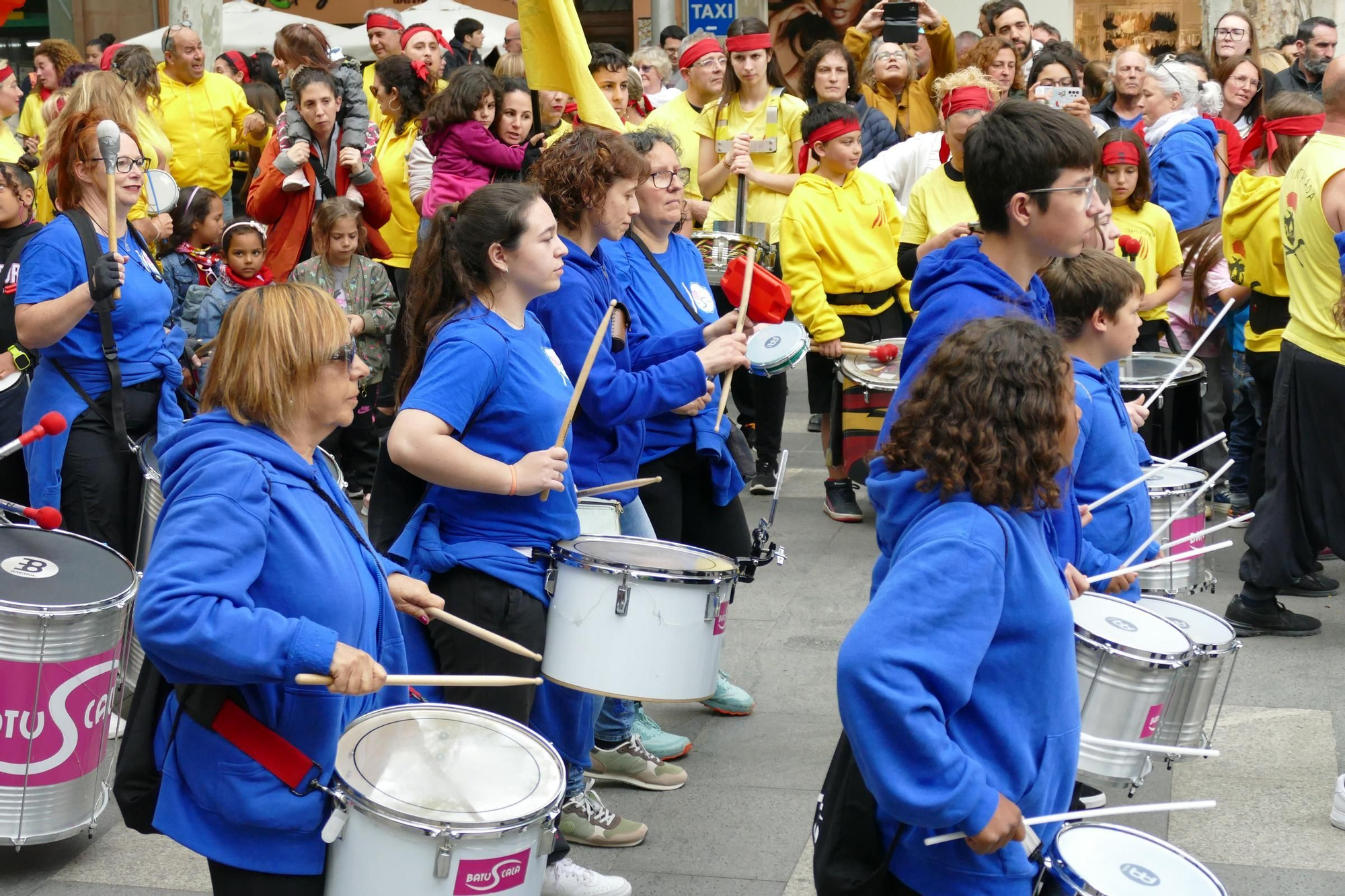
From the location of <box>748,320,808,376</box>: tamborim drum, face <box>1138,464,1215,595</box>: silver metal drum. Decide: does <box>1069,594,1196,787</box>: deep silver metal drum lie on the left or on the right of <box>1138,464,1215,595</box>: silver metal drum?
right

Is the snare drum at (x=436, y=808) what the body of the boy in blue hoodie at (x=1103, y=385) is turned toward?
no

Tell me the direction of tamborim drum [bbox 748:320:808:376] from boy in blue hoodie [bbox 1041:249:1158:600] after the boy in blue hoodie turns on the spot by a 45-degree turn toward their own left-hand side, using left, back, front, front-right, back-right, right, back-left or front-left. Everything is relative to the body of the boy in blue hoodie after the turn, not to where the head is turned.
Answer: left

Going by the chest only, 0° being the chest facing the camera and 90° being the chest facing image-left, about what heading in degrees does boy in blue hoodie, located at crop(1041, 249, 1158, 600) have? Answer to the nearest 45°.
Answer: approximately 270°

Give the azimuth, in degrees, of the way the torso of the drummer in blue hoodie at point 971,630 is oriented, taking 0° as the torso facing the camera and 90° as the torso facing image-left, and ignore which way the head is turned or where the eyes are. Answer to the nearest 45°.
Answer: approximately 270°

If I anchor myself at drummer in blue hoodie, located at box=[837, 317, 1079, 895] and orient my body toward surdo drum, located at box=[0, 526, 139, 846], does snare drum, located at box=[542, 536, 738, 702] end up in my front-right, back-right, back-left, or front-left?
front-right

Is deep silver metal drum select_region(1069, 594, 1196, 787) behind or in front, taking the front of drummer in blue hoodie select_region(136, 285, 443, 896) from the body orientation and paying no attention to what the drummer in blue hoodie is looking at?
in front

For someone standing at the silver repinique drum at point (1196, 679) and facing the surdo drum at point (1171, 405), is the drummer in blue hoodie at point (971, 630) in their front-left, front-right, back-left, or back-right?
back-left

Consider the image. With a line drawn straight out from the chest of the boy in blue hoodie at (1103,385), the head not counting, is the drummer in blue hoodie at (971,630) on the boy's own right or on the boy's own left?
on the boy's own right

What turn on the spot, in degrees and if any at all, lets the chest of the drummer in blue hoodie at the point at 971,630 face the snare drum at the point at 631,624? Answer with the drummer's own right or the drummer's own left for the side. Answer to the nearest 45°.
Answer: approximately 135° to the drummer's own left

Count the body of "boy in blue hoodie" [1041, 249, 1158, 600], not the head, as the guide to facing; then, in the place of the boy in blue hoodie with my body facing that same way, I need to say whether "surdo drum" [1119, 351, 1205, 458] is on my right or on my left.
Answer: on my left

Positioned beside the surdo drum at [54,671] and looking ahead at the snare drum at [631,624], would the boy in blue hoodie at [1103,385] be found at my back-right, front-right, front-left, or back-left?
front-left

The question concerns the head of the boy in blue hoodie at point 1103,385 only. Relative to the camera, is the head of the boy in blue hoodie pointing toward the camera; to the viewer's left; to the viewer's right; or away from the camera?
to the viewer's right

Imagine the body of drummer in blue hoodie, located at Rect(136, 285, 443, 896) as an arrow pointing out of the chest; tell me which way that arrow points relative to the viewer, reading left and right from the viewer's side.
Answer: facing to the right of the viewer
